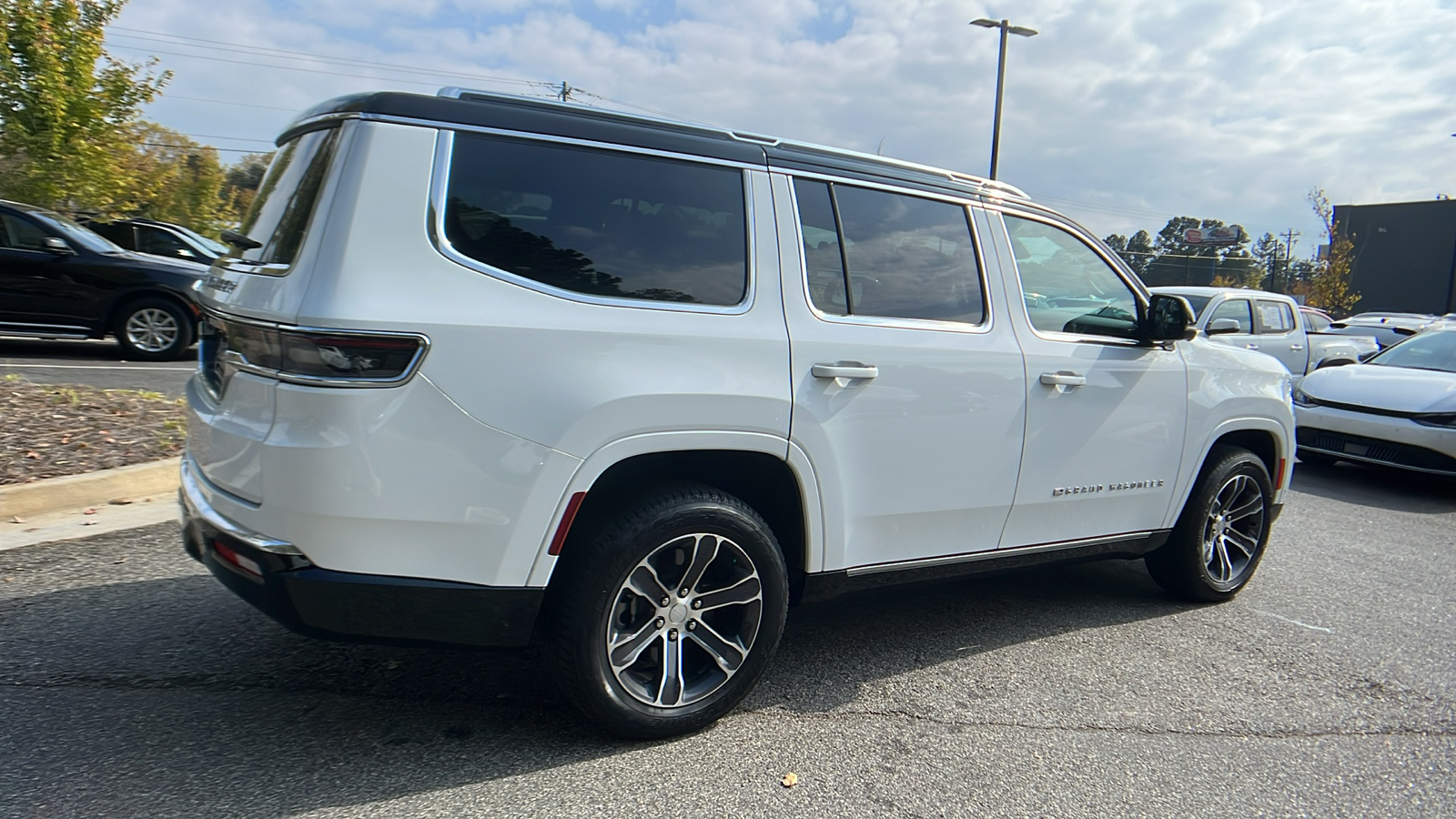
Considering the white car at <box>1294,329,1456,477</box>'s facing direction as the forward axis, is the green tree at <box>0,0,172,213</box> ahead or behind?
ahead

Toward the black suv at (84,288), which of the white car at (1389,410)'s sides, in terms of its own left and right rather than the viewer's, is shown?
front

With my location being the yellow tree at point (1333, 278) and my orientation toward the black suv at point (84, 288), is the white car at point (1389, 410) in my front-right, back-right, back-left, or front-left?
front-left

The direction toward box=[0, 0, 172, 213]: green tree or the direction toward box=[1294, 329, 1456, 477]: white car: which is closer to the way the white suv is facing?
the white car

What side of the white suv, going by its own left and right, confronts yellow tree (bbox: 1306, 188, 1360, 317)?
front

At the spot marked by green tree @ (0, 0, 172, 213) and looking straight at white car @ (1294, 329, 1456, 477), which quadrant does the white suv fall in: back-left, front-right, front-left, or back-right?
front-right

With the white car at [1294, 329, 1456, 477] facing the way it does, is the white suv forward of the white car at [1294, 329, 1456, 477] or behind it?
forward

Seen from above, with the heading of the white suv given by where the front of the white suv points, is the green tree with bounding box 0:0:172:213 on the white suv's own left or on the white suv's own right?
on the white suv's own left

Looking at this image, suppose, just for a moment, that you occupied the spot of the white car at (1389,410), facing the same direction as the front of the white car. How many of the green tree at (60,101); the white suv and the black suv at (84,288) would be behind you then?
0

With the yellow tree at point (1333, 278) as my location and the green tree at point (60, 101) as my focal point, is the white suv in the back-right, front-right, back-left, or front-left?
front-left

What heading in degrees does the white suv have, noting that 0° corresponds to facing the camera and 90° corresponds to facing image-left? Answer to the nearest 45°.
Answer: approximately 225°

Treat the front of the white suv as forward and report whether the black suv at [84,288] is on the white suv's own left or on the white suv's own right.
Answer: on the white suv's own left

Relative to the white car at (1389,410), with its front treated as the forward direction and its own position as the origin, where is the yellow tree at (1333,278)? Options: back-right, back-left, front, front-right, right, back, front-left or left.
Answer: back-right

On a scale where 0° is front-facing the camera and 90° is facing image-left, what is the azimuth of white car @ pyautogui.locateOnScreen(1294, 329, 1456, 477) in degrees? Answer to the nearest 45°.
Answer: approximately 45°
